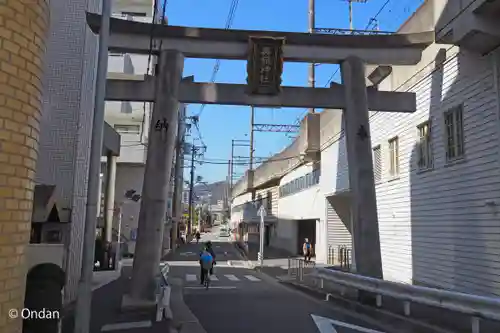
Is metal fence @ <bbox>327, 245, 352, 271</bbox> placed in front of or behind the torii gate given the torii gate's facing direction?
behind

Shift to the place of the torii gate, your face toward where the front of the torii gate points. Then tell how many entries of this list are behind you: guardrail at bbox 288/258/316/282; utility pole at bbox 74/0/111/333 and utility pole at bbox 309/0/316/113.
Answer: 2

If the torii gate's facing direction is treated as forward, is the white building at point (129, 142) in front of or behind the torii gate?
behind

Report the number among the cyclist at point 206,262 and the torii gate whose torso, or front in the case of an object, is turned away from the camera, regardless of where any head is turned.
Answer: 1

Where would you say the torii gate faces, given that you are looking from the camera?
facing the viewer

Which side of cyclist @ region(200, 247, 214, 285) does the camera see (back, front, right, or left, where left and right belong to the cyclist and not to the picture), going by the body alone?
back

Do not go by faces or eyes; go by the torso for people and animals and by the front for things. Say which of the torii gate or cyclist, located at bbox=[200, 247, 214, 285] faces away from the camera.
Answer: the cyclist

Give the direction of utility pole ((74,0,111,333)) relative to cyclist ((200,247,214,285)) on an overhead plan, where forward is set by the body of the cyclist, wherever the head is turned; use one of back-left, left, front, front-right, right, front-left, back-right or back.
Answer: back

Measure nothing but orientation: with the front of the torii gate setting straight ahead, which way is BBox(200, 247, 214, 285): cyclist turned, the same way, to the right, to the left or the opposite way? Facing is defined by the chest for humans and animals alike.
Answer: the opposite way
